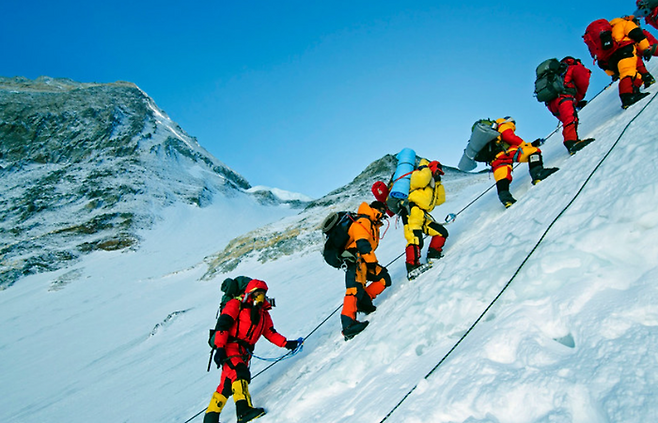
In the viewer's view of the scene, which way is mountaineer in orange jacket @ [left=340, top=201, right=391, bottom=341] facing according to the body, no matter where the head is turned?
to the viewer's right

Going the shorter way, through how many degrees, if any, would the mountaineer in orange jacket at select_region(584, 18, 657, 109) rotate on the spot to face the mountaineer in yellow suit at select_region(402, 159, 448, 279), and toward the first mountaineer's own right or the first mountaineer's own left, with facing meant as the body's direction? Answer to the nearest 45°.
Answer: approximately 135° to the first mountaineer's own right

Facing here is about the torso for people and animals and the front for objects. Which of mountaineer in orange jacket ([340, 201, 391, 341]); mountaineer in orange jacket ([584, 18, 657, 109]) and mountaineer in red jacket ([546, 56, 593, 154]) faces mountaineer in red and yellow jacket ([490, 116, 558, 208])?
mountaineer in orange jacket ([340, 201, 391, 341])

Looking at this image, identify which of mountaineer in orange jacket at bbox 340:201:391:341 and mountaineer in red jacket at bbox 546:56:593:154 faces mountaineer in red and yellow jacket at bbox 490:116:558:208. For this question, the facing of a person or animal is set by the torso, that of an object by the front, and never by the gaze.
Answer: mountaineer in orange jacket at bbox 340:201:391:341

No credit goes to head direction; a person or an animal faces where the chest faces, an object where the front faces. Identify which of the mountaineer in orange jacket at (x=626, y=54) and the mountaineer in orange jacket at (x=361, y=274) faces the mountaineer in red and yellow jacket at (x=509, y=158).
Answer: the mountaineer in orange jacket at (x=361, y=274)

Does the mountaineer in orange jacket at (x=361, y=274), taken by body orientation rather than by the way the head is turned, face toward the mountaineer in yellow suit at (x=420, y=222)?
yes

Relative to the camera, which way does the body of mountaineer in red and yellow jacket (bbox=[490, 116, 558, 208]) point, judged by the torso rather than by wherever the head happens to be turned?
to the viewer's right

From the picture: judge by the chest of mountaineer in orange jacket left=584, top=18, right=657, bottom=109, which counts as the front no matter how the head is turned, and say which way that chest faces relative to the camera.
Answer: to the viewer's right

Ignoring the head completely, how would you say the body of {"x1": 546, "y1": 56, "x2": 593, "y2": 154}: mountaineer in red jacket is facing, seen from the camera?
to the viewer's right

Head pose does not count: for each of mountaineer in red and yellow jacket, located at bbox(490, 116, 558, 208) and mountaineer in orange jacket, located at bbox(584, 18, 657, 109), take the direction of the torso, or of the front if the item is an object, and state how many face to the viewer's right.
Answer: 2
